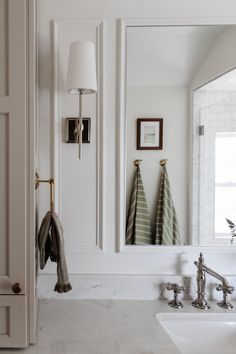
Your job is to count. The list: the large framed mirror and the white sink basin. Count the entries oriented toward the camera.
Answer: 2

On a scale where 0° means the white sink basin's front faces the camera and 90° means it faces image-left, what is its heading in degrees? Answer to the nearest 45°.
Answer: approximately 0°
